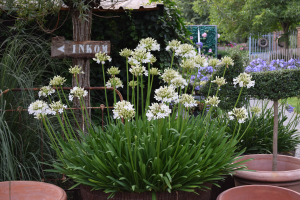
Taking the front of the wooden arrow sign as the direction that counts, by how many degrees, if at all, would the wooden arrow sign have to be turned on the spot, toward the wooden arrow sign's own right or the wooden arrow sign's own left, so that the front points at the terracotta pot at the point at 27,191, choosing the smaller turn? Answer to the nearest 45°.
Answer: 0° — it already faces it

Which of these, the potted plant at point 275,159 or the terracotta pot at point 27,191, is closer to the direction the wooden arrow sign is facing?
the terracotta pot

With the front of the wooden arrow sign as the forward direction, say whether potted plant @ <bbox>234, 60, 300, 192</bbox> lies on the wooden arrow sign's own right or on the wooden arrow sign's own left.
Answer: on the wooden arrow sign's own left
